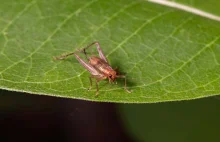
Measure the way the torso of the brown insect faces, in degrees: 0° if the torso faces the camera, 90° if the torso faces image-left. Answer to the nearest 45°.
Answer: approximately 315°
